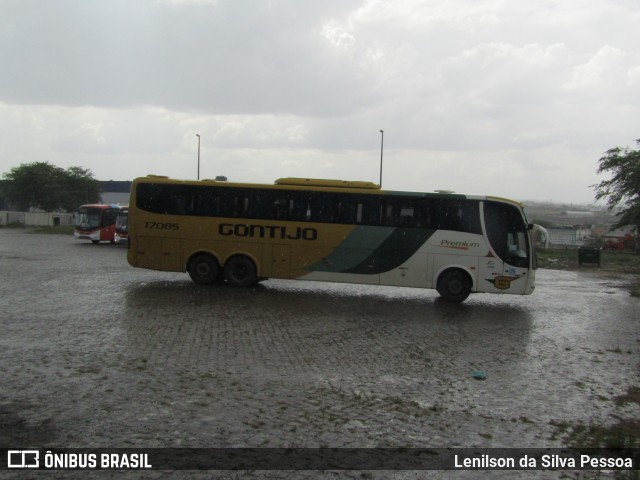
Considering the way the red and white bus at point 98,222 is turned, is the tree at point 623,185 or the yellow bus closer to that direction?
the yellow bus

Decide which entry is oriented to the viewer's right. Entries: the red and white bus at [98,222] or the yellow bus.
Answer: the yellow bus

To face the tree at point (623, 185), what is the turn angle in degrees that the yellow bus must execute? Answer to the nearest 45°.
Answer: approximately 45° to its left

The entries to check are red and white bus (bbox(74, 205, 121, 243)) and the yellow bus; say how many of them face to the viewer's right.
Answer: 1

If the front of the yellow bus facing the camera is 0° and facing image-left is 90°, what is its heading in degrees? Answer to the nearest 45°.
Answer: approximately 270°

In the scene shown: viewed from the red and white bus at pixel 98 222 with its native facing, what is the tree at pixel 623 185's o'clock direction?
The tree is roughly at 8 o'clock from the red and white bus.

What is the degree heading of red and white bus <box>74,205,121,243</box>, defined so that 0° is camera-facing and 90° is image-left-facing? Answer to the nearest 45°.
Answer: approximately 45°

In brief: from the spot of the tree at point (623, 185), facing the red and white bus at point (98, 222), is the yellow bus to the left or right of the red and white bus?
left

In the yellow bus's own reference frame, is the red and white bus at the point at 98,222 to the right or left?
on its left

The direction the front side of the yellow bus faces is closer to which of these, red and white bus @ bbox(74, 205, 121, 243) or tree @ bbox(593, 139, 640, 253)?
the tree

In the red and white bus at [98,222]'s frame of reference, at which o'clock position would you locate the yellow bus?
The yellow bus is roughly at 10 o'clock from the red and white bus.
